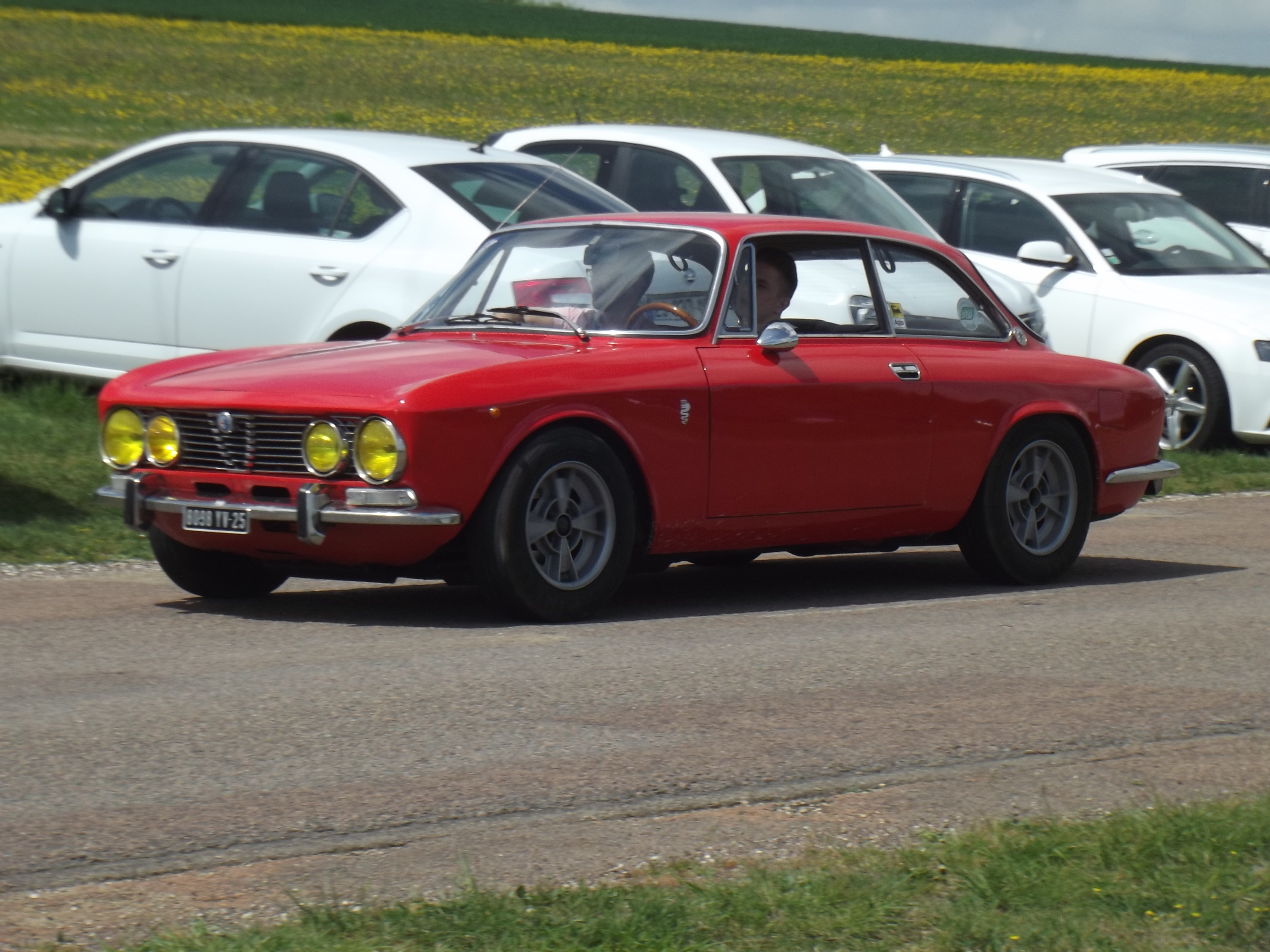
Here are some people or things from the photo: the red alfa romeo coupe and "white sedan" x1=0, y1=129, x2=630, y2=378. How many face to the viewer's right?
0

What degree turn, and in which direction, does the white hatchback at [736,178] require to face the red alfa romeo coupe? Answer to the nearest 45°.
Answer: approximately 45° to its right

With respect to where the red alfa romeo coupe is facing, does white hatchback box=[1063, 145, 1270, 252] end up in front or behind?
behind

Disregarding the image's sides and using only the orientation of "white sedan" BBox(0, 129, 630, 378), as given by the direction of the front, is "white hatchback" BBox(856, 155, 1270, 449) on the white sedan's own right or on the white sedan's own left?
on the white sedan's own right

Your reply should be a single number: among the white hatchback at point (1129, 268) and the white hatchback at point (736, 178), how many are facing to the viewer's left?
0

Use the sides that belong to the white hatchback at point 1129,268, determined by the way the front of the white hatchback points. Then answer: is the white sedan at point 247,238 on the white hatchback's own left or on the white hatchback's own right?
on the white hatchback's own right

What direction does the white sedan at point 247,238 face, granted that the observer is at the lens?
facing away from the viewer and to the left of the viewer

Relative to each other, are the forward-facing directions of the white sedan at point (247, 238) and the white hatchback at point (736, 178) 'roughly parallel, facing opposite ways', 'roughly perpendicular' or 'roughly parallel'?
roughly parallel, facing opposite ways

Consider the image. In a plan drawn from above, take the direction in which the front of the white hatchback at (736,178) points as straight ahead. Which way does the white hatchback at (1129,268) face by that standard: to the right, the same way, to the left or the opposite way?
the same way

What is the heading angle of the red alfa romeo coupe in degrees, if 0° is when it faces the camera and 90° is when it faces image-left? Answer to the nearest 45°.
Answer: approximately 45°

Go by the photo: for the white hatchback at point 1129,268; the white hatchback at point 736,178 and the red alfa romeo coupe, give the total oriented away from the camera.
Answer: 0

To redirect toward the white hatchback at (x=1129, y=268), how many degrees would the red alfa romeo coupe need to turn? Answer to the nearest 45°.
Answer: approximately 180°

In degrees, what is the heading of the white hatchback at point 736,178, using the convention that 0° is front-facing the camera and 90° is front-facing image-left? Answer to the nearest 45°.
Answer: approximately 315°

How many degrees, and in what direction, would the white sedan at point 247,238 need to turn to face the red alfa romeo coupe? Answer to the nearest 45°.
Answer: approximately 180°
